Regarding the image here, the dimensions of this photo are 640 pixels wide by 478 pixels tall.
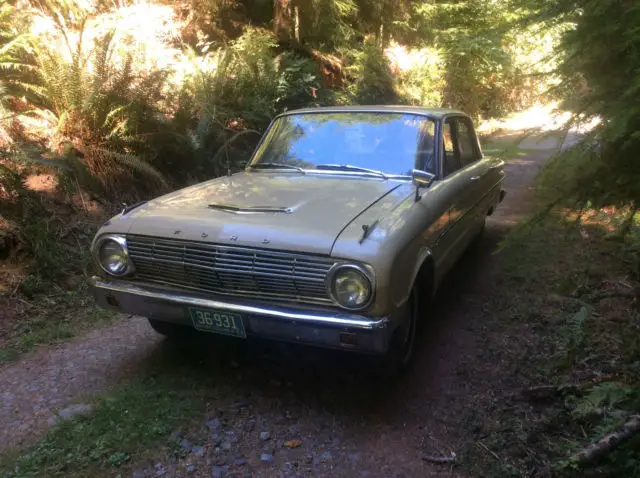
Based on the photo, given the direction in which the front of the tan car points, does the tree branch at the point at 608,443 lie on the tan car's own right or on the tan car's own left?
on the tan car's own left

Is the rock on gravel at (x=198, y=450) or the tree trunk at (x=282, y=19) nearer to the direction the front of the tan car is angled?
the rock on gravel

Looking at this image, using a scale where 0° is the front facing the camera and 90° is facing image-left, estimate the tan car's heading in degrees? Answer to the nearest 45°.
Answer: approximately 45°

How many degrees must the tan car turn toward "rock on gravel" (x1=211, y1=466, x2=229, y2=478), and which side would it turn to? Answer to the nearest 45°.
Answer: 0° — it already faces it

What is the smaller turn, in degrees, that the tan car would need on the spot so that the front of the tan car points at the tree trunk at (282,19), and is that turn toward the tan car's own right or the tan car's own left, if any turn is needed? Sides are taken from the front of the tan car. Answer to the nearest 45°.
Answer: approximately 135° to the tan car's own right

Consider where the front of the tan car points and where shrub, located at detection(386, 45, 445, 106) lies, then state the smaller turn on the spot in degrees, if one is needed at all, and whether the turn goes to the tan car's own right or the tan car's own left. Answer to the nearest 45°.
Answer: approximately 135° to the tan car's own right

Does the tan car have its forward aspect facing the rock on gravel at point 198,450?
yes

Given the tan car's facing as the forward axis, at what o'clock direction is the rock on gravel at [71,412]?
The rock on gravel is roughly at 1 o'clock from the tan car.

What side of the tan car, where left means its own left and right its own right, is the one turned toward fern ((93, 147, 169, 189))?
right

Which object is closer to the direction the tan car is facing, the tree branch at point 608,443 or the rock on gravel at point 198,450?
the rock on gravel

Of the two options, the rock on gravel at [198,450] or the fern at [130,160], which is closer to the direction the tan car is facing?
the rock on gravel
